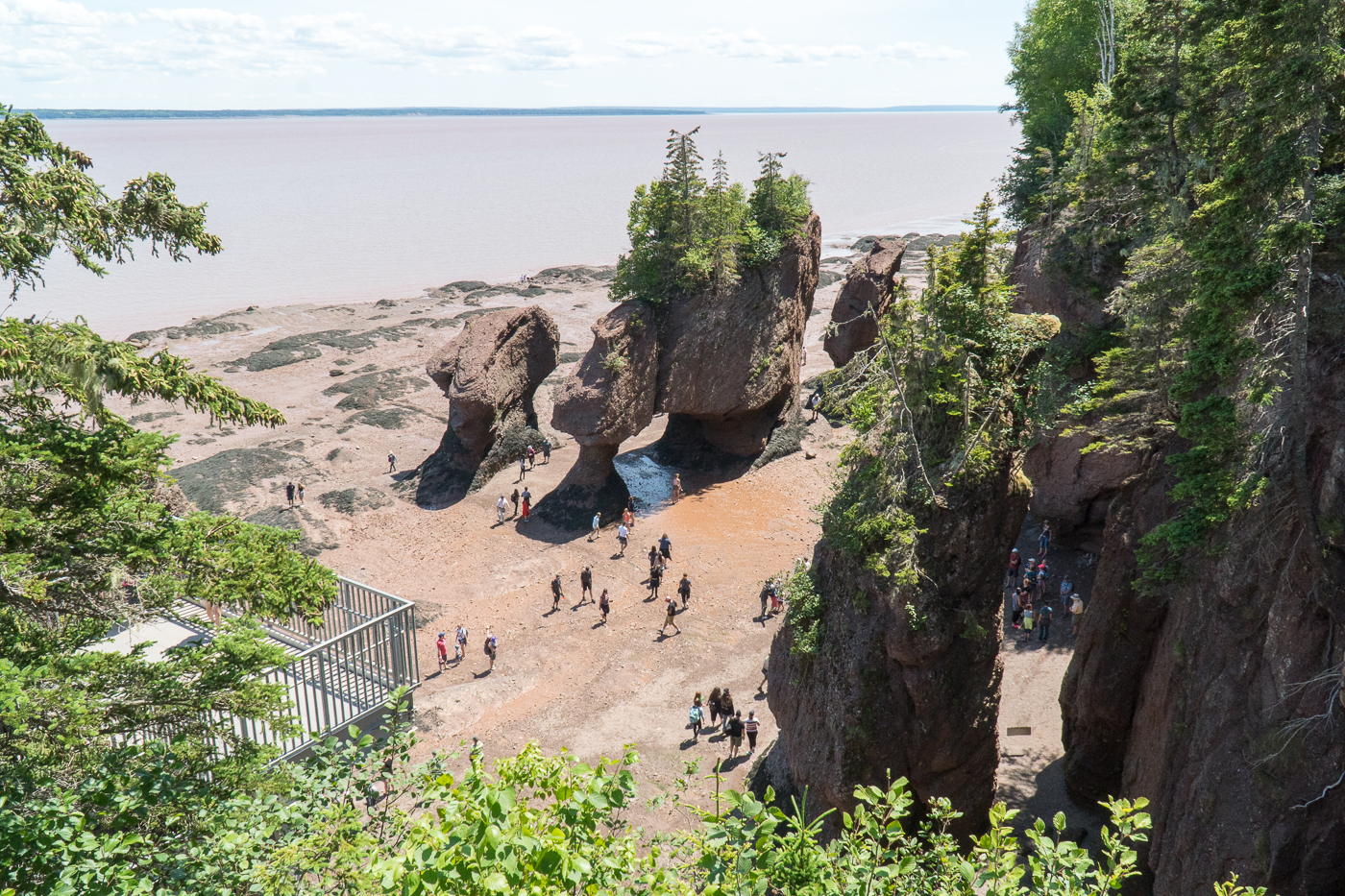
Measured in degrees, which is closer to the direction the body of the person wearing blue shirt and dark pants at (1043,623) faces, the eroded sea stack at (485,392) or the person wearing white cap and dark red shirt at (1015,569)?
the person wearing white cap and dark red shirt

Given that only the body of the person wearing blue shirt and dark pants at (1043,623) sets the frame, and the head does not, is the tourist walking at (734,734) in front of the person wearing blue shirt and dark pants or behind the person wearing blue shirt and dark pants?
behind

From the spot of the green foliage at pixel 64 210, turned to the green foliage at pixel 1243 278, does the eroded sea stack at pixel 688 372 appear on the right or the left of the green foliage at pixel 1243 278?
left

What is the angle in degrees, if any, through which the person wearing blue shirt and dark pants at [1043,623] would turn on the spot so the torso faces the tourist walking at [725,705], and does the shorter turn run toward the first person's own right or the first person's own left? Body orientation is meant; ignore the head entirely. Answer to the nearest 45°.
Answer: approximately 135° to the first person's own left

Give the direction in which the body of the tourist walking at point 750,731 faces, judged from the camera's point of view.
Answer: away from the camera

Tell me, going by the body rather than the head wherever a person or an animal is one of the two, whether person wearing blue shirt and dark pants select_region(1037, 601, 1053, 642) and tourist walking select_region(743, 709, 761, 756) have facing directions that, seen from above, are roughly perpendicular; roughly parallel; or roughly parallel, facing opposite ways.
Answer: roughly parallel

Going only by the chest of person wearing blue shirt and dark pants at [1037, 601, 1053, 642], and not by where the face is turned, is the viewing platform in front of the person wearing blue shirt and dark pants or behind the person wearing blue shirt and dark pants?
behind

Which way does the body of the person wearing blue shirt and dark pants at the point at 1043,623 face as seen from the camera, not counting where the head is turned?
away from the camera
